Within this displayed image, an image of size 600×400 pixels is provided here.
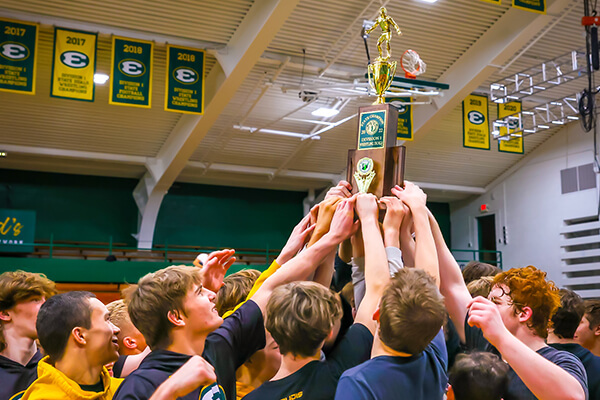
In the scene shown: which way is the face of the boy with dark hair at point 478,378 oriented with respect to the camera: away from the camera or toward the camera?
away from the camera

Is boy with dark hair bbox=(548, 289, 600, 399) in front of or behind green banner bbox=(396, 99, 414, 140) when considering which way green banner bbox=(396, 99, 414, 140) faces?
in front

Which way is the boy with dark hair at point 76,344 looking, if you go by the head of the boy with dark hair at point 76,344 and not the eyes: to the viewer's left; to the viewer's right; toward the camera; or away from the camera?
to the viewer's right

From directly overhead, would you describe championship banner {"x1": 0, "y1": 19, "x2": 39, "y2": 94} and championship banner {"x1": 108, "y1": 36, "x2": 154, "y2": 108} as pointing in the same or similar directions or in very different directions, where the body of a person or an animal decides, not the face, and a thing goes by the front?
same or similar directions

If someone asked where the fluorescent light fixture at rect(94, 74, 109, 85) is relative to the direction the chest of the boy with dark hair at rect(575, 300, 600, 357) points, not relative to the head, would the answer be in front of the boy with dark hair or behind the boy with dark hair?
in front

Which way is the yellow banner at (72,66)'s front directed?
toward the camera

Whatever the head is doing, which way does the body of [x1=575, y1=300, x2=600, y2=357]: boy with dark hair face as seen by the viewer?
to the viewer's left

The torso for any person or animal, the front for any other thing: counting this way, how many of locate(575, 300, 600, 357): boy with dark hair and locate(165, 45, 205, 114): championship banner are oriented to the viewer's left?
1

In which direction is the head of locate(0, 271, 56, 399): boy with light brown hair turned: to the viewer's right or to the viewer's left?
to the viewer's right

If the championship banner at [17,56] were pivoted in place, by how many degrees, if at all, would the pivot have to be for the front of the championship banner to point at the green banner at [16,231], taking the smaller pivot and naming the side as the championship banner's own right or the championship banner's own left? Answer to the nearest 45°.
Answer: approximately 180°

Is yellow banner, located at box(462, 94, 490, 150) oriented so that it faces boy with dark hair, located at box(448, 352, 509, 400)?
yes

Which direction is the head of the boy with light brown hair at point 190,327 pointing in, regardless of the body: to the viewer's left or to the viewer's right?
to the viewer's right

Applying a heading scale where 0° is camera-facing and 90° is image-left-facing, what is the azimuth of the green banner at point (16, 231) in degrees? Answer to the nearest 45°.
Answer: approximately 0°

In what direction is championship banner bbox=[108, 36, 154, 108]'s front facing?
toward the camera

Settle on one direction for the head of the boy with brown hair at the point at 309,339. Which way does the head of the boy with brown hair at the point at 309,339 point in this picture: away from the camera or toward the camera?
away from the camera

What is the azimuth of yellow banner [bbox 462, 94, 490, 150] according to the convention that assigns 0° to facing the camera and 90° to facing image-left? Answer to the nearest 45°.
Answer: approximately 0°

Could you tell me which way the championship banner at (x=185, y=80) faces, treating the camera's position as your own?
facing the viewer

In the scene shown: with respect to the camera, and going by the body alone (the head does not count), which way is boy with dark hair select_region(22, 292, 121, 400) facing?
to the viewer's right

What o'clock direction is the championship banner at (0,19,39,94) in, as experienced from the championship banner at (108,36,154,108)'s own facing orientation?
the championship banner at (0,19,39,94) is roughly at 3 o'clock from the championship banner at (108,36,154,108).

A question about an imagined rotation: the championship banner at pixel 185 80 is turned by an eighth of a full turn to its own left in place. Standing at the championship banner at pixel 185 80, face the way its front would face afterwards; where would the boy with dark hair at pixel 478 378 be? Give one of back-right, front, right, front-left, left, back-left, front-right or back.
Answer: front-right

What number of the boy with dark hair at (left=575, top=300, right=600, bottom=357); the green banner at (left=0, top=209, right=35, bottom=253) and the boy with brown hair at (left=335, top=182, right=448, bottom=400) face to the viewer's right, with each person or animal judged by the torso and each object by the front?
0

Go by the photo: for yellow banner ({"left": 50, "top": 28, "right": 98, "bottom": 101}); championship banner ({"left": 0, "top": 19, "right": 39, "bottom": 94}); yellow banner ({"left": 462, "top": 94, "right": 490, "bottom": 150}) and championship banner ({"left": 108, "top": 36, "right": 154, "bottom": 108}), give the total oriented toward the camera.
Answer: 4
